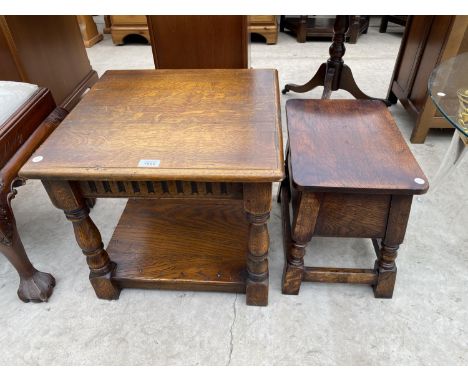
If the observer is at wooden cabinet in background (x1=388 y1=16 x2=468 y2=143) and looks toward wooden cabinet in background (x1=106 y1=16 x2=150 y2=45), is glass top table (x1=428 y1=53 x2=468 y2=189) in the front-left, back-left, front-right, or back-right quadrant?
back-left

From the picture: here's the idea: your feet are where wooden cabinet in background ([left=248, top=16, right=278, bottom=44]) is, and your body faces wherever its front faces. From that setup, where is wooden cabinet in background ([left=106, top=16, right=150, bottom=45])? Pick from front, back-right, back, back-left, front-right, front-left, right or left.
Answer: right

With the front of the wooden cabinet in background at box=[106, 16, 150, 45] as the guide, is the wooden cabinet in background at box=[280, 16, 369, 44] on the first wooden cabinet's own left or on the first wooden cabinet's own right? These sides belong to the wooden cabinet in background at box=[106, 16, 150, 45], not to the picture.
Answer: on the first wooden cabinet's own left

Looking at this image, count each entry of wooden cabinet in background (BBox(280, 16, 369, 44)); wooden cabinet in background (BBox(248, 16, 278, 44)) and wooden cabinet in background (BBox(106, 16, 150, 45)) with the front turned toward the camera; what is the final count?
3

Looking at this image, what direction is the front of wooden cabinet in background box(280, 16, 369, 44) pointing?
toward the camera

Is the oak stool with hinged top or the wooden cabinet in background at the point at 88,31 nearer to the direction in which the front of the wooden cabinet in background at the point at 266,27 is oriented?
the oak stool with hinged top

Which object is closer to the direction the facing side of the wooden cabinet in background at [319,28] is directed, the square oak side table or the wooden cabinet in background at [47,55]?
the square oak side table

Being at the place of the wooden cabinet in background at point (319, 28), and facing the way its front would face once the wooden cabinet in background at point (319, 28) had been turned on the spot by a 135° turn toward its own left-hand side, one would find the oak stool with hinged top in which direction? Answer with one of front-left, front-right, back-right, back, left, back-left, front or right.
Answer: back-right

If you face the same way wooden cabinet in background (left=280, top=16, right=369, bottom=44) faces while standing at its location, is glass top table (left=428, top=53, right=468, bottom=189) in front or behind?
in front

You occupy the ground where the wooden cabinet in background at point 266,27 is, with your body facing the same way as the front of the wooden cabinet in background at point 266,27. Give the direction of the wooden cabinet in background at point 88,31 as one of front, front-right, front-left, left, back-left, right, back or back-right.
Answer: right

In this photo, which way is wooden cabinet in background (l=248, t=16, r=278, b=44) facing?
toward the camera

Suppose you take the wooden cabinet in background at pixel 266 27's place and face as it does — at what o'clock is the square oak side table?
The square oak side table is roughly at 12 o'clock from the wooden cabinet in background.

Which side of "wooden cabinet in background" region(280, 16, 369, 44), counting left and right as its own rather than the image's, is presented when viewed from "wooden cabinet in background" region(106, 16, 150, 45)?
right

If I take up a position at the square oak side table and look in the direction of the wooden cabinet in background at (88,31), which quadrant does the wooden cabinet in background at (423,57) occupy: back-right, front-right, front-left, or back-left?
front-right

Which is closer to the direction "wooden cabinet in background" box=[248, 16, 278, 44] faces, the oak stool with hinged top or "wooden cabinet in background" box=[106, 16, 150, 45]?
the oak stool with hinged top
